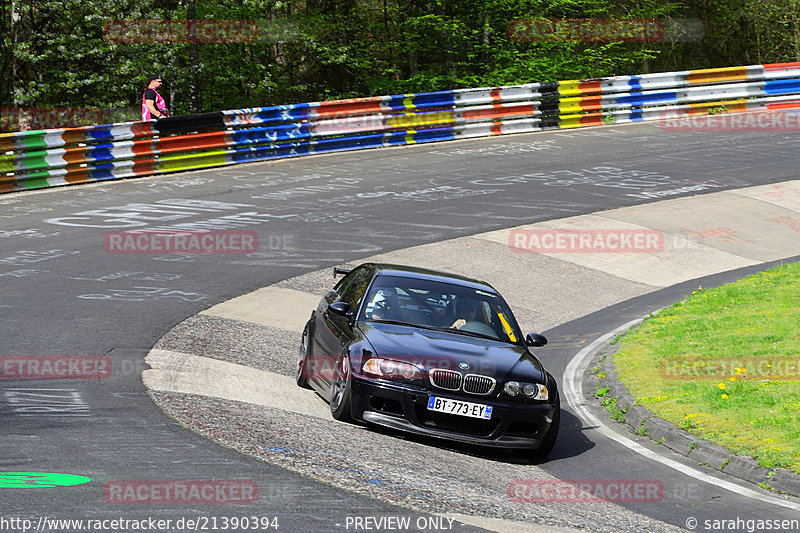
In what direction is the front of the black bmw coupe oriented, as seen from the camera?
facing the viewer and to the right of the viewer

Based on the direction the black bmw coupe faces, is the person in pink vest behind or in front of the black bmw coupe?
behind

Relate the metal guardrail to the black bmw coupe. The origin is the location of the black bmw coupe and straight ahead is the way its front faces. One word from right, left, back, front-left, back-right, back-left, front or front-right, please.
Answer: back-left

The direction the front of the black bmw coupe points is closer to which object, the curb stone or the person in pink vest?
the curb stone
